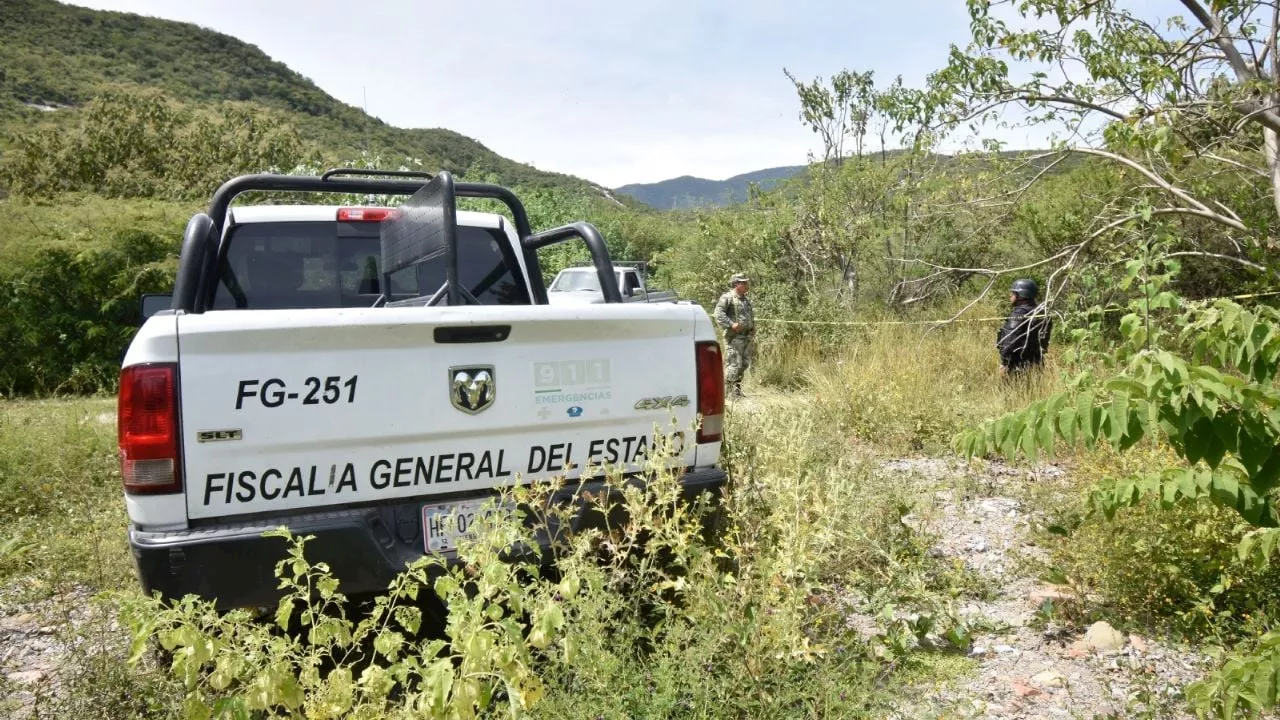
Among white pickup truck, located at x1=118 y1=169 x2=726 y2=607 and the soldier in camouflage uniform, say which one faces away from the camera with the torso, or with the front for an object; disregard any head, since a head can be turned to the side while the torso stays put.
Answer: the white pickup truck

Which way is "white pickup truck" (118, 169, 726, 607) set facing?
away from the camera

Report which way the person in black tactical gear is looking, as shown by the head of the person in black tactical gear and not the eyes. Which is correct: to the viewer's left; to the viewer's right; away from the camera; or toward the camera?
to the viewer's left

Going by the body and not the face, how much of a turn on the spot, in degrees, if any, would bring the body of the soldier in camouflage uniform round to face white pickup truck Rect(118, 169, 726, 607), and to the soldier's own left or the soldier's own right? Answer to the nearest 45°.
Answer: approximately 45° to the soldier's own right

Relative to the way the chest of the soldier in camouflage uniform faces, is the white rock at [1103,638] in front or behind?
in front

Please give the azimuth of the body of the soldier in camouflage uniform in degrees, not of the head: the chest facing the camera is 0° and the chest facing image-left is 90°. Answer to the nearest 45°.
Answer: approximately 315°

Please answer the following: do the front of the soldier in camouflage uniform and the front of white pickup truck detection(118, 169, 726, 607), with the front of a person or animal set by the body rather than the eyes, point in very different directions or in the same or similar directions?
very different directions

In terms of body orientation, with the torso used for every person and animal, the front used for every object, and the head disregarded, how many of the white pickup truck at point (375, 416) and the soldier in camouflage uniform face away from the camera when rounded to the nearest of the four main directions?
1

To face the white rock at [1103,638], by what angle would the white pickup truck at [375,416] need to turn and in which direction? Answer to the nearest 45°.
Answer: approximately 90° to its right

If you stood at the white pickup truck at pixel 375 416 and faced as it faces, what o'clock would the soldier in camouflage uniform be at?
The soldier in camouflage uniform is roughly at 1 o'clock from the white pickup truck.

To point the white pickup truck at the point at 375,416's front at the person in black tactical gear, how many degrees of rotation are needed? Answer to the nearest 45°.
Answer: approximately 45° to its right
